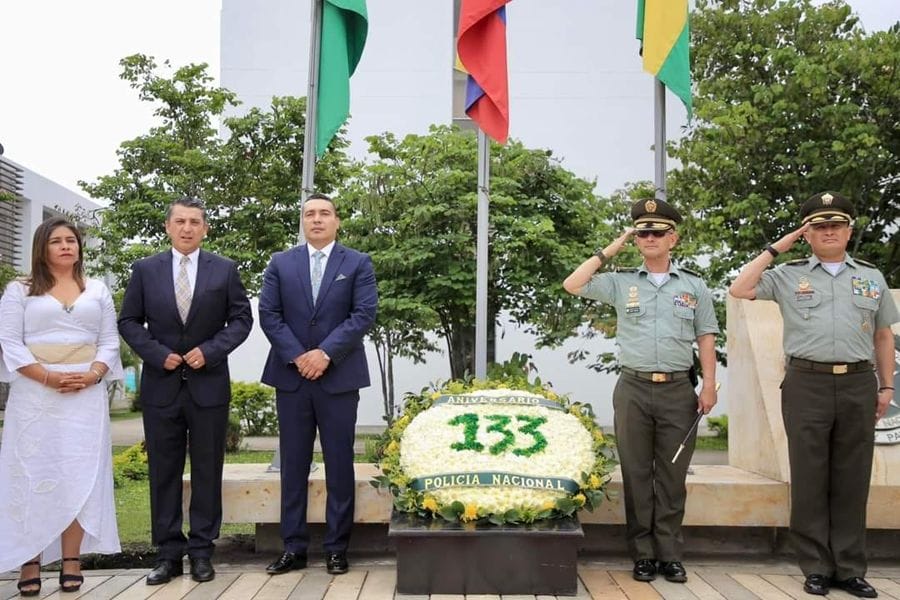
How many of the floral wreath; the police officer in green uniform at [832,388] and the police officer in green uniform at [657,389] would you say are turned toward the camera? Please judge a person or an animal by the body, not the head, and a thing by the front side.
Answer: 3

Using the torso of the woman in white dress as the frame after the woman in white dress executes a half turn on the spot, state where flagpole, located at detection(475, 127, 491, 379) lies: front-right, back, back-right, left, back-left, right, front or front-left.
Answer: right

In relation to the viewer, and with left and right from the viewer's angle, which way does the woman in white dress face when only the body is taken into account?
facing the viewer

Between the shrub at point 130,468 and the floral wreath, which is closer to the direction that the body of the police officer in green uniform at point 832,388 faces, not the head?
the floral wreath

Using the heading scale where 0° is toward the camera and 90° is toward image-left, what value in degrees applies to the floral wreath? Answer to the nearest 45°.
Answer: approximately 0°

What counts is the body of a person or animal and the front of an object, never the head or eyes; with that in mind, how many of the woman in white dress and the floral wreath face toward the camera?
2

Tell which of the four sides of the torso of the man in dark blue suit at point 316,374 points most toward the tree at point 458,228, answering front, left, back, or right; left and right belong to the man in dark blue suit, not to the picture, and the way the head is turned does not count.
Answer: back

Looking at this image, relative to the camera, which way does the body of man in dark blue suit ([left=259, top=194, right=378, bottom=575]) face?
toward the camera

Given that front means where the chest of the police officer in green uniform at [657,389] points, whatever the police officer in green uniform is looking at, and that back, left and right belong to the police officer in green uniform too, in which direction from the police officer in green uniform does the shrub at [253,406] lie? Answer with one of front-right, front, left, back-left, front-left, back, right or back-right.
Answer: back-right

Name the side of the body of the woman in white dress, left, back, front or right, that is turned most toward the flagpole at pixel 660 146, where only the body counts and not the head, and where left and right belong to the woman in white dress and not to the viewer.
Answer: left

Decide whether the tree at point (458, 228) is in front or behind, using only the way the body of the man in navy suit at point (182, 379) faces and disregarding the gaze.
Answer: behind
